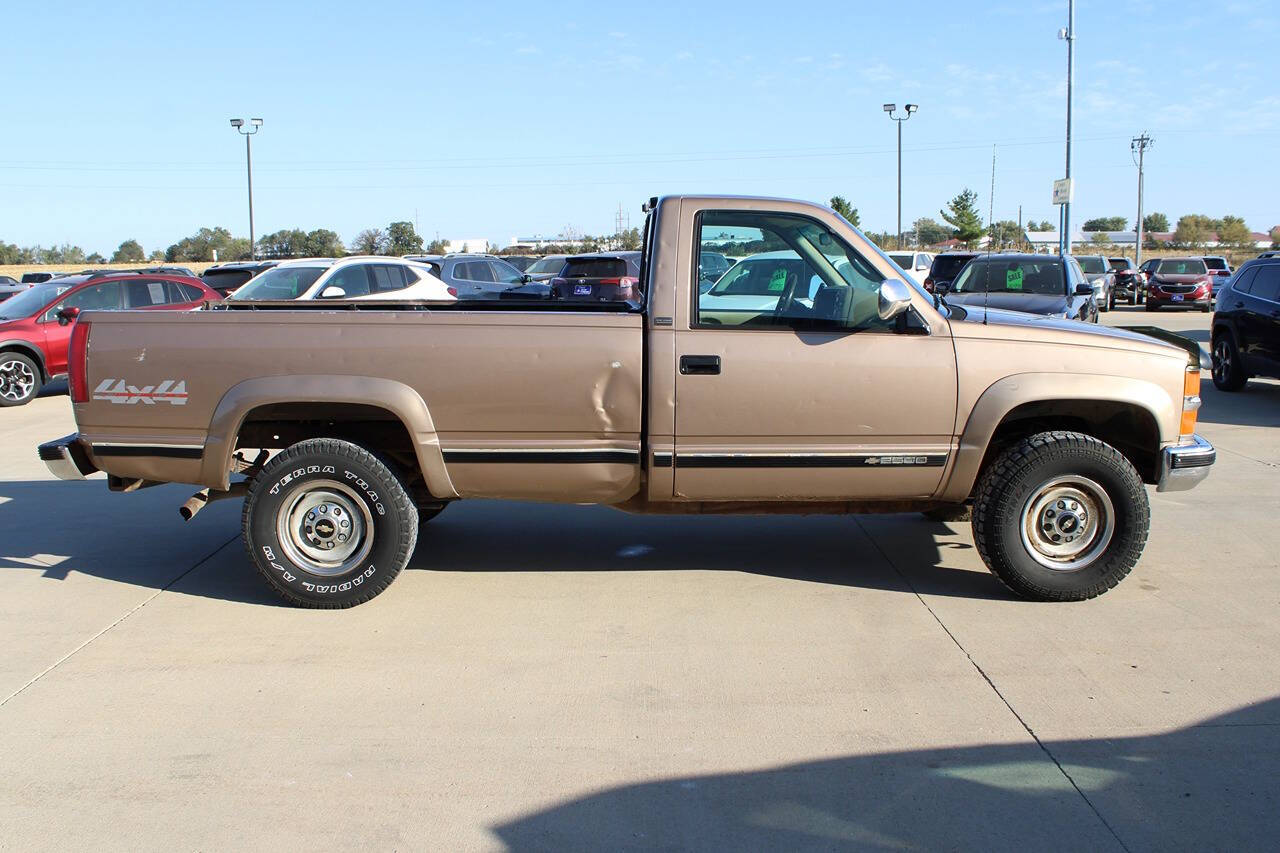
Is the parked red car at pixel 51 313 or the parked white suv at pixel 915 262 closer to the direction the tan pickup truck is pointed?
the parked white suv

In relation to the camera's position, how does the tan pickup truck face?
facing to the right of the viewer

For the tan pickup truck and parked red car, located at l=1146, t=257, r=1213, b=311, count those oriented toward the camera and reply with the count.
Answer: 1

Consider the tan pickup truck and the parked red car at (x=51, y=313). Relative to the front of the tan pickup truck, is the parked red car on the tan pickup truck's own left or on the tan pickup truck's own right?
on the tan pickup truck's own left

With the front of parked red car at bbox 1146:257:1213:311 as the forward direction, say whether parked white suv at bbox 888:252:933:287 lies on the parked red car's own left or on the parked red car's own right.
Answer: on the parked red car's own right

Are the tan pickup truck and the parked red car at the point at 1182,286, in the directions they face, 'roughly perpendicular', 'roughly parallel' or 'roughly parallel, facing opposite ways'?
roughly perpendicular
